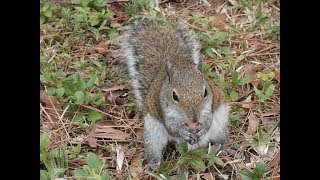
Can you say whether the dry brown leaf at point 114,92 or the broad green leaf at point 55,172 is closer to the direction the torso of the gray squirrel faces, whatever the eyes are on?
the broad green leaf

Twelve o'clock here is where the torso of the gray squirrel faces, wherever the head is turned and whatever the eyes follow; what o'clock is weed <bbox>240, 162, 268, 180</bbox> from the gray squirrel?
The weed is roughly at 10 o'clock from the gray squirrel.

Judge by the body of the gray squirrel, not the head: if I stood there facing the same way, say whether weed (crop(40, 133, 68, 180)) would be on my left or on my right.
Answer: on my right

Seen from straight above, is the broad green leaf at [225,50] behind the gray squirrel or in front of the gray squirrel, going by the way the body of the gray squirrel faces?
behind

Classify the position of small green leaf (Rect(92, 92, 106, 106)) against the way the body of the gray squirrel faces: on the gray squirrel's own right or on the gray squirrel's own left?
on the gray squirrel's own right

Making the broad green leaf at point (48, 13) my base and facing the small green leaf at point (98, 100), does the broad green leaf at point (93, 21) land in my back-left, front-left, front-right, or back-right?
front-left

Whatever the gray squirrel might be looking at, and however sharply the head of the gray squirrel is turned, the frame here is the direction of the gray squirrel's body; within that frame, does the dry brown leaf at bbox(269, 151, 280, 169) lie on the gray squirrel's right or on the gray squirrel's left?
on the gray squirrel's left

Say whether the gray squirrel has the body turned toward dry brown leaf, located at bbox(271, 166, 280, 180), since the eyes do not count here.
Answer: no

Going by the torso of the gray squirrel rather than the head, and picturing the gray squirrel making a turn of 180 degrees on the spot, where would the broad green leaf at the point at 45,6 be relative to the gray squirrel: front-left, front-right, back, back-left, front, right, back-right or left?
front-left

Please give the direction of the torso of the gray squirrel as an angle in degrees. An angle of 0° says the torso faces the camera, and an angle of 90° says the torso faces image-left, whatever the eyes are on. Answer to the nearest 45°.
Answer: approximately 0°

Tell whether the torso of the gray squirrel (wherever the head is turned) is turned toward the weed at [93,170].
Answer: no
